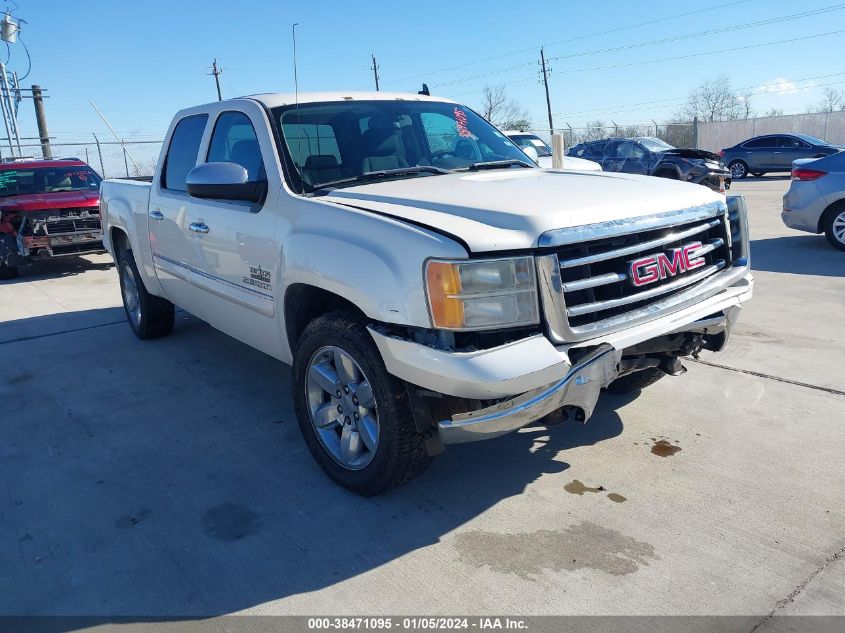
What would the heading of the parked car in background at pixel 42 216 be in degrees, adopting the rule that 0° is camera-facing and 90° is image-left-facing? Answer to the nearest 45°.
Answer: approximately 315°

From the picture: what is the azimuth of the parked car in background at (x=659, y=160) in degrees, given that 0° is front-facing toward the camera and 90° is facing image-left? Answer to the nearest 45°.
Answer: approximately 315°

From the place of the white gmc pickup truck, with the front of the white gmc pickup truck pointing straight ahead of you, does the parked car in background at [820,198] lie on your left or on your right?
on your left

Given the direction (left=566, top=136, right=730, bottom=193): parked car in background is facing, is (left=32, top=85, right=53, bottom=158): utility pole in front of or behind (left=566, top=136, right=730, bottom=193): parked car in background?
behind

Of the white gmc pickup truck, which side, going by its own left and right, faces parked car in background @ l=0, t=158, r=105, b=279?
back

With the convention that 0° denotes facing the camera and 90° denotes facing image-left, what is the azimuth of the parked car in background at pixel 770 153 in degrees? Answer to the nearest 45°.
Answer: approximately 270°

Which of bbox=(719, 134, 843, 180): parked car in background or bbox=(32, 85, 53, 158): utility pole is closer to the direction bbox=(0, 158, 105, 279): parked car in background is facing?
the parked car in background

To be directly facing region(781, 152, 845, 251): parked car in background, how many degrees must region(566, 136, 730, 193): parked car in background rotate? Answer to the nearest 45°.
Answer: approximately 45° to its right
